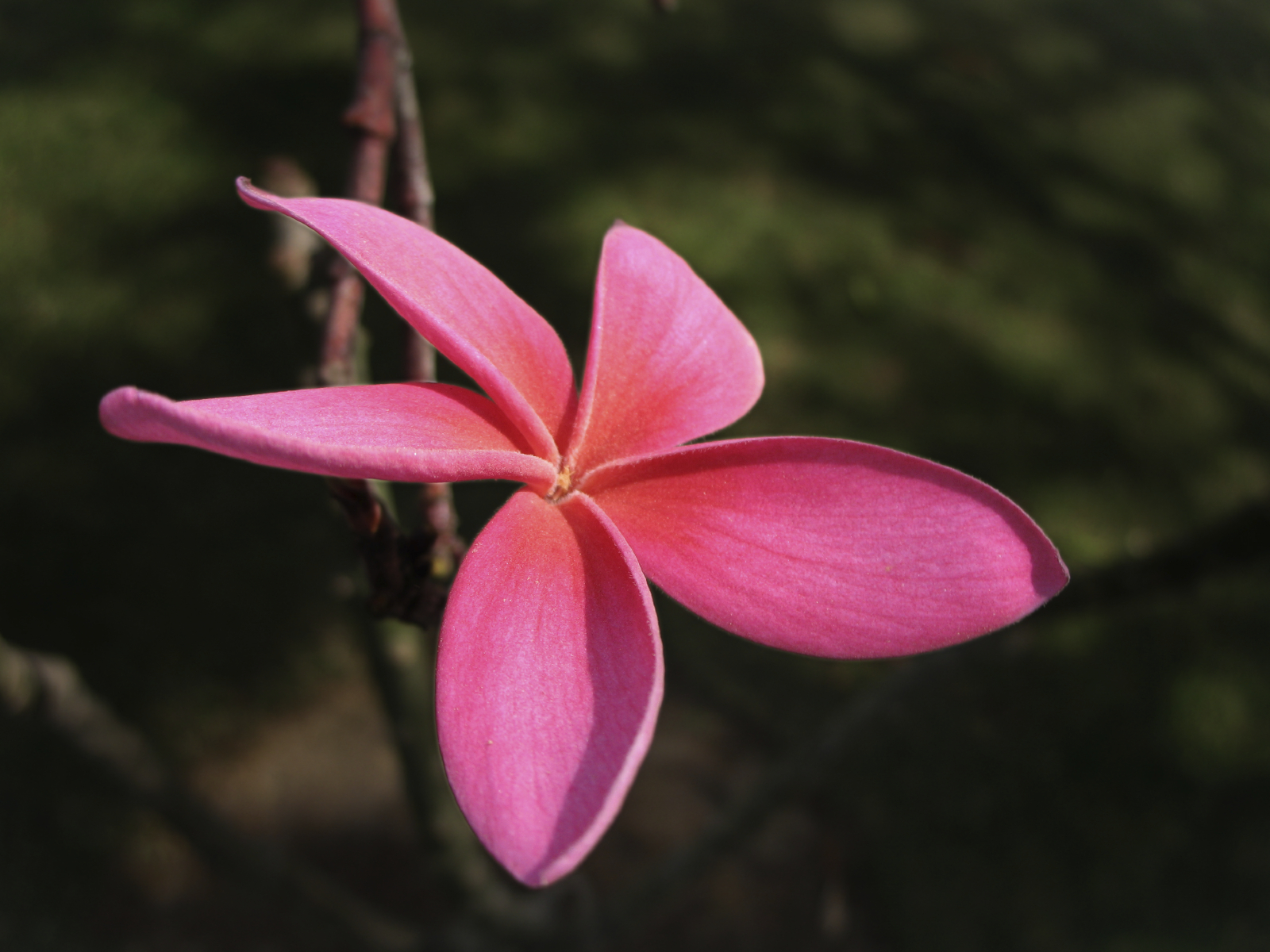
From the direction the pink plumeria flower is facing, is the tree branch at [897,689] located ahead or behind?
behind

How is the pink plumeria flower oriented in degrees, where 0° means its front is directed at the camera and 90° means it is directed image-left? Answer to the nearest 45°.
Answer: approximately 0°
